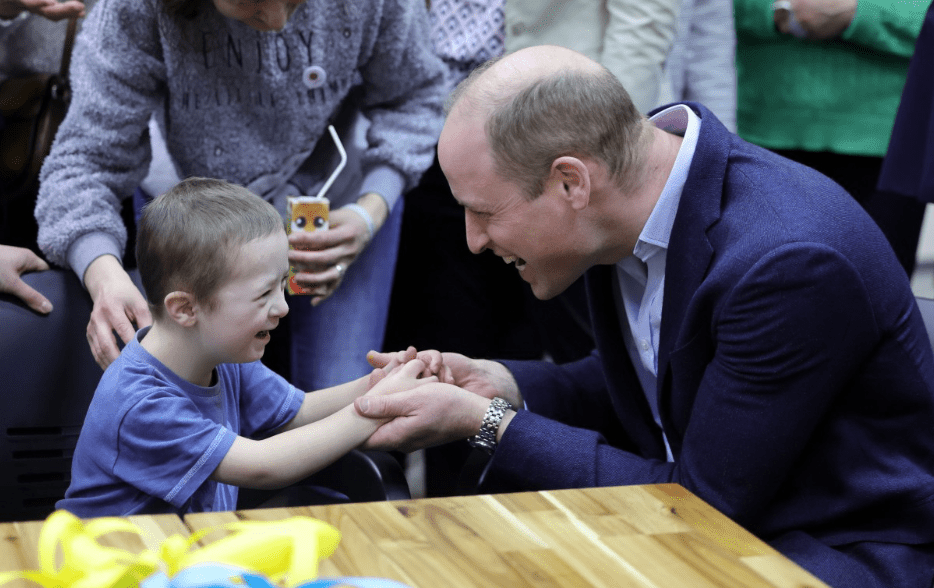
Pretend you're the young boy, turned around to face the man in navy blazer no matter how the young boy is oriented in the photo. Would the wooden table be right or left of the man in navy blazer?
right

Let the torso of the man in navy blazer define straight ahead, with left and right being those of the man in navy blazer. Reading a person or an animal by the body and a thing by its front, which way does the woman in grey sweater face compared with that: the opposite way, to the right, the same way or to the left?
to the left

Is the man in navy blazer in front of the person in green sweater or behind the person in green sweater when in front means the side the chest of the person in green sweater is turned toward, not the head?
in front

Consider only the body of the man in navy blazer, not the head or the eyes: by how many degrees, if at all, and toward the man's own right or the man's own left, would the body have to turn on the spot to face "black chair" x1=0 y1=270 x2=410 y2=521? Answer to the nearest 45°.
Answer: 0° — they already face it

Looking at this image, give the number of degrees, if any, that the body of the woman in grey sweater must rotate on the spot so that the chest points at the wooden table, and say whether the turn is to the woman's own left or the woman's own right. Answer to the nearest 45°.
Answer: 0° — they already face it

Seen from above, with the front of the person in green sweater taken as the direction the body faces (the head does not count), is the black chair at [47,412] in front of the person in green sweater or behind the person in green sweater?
in front

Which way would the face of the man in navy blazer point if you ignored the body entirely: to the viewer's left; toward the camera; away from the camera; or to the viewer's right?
to the viewer's left

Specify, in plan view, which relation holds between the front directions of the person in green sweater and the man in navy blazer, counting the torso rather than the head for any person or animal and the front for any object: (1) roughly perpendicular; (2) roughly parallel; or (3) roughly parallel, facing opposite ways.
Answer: roughly perpendicular

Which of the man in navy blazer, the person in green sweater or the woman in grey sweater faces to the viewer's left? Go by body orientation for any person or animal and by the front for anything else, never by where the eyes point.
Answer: the man in navy blazer

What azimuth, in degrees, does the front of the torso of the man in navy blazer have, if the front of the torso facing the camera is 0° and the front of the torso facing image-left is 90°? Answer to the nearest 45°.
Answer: approximately 90°

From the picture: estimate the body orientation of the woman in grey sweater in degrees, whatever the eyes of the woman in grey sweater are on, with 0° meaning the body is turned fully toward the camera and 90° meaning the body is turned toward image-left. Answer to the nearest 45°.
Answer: approximately 0°

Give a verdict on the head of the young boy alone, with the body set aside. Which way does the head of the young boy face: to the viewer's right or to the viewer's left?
to the viewer's right

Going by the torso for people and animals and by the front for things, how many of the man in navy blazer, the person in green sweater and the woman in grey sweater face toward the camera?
2

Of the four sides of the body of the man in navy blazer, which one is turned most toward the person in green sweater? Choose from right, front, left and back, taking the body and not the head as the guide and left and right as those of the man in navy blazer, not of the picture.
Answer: right
